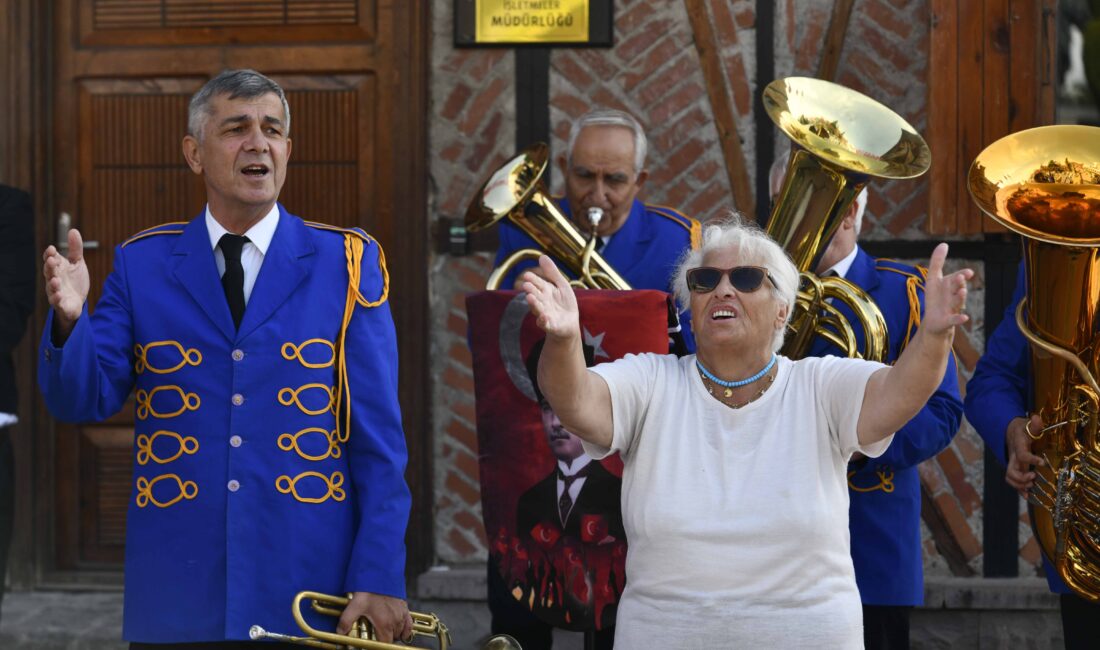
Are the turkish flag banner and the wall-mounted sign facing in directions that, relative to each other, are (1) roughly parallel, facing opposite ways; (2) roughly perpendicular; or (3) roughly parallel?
roughly parallel

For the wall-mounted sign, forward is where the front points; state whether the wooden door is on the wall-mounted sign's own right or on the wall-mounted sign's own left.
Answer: on the wall-mounted sign's own right

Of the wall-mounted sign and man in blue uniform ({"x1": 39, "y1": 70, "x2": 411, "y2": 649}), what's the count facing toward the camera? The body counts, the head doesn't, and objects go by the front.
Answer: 2

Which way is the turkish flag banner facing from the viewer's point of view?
toward the camera

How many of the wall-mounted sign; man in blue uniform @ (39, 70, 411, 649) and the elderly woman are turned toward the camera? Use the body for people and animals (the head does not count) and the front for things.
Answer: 3

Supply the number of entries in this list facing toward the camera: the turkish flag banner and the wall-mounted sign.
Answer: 2

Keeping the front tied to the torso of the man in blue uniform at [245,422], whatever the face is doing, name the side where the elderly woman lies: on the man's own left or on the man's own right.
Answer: on the man's own left

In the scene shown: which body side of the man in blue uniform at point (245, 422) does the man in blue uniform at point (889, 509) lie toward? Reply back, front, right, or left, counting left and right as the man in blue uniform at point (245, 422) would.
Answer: left

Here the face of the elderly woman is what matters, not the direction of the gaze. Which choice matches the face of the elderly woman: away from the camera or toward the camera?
toward the camera

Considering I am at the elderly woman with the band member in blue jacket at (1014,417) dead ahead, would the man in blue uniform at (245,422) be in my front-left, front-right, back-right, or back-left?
back-left

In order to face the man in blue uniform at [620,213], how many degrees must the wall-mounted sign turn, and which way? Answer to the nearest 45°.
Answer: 0° — it already faces them

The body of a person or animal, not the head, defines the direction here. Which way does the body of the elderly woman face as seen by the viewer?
toward the camera

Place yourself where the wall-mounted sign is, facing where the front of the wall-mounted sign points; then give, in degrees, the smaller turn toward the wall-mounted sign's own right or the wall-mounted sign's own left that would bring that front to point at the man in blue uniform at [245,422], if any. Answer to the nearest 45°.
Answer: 0° — it already faces them

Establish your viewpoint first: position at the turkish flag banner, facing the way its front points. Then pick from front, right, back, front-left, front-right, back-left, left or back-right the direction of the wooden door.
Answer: back-right

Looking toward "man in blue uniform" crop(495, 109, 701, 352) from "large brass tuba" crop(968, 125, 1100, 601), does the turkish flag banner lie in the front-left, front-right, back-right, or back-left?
front-left
